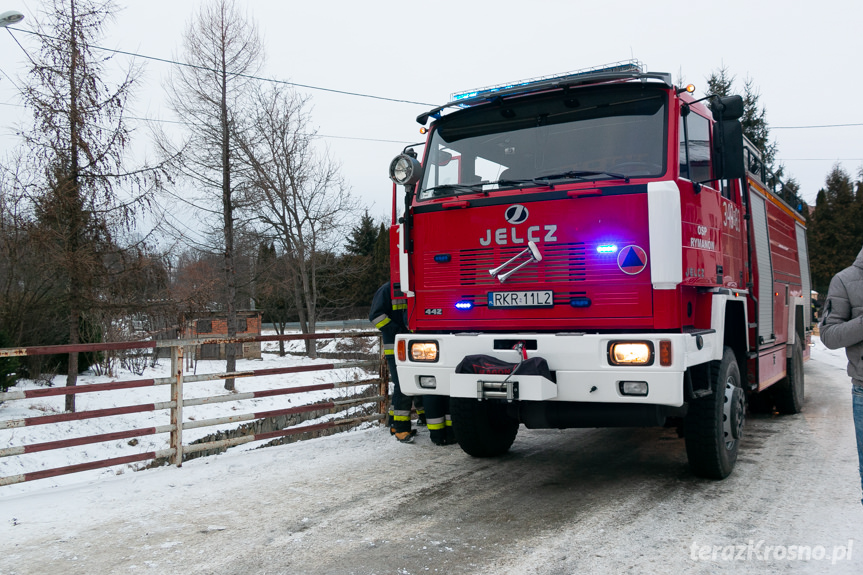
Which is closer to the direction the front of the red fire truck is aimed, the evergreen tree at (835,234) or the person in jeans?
the person in jeans

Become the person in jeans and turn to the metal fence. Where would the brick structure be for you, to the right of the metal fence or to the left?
right

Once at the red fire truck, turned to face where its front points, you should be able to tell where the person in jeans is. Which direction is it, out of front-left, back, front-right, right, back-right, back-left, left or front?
left

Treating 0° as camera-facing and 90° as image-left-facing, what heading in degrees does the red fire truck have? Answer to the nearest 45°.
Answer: approximately 45°

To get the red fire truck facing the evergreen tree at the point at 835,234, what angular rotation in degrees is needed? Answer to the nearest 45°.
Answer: approximately 135° to its right
